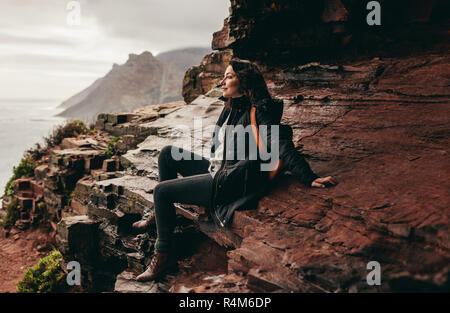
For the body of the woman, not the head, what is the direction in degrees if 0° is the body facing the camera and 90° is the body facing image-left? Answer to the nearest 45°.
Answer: approximately 90°

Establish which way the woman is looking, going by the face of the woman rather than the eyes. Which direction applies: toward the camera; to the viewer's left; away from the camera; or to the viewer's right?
to the viewer's left
